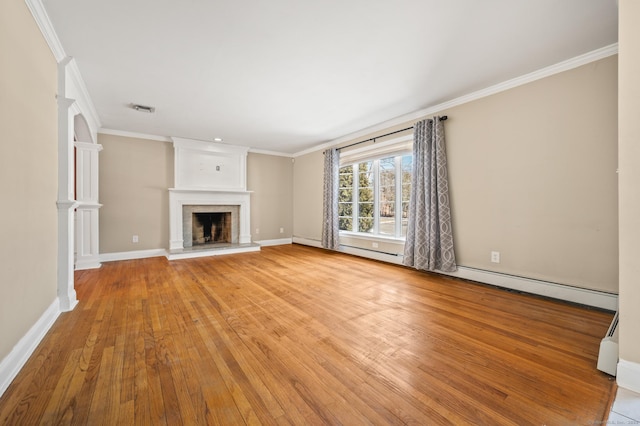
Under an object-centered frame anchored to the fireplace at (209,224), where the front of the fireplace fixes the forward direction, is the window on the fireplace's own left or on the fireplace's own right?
on the fireplace's own left

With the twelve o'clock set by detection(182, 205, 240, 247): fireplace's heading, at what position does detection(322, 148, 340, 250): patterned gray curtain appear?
The patterned gray curtain is roughly at 10 o'clock from the fireplace.

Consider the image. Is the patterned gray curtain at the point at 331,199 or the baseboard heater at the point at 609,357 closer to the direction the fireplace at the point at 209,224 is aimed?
the baseboard heater

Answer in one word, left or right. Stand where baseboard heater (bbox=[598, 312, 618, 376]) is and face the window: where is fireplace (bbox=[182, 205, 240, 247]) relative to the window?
left

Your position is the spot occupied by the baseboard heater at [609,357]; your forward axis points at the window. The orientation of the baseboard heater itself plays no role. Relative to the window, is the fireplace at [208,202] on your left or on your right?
left

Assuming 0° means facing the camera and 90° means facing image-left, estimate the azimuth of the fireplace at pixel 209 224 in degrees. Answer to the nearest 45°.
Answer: approximately 0°
